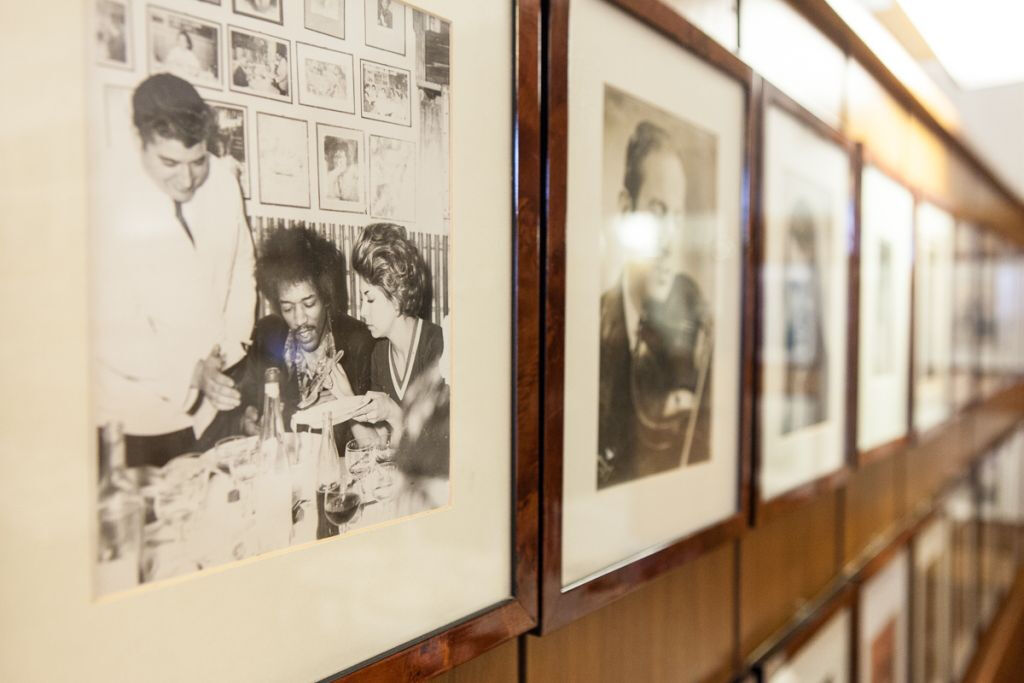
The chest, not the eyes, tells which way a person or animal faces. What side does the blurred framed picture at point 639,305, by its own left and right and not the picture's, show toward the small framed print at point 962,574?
left

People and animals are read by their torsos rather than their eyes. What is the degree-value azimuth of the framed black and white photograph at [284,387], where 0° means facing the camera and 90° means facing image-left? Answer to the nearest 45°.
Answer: approximately 315°

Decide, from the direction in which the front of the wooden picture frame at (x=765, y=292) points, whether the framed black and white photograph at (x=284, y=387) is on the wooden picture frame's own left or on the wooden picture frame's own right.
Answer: on the wooden picture frame's own right

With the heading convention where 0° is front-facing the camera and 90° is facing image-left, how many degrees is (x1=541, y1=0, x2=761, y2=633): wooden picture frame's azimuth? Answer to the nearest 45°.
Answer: approximately 315°

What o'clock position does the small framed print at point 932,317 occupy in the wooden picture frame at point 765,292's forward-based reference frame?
The small framed print is roughly at 8 o'clock from the wooden picture frame.

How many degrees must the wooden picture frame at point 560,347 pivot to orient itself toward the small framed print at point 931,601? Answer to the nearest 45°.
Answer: approximately 90° to its left
